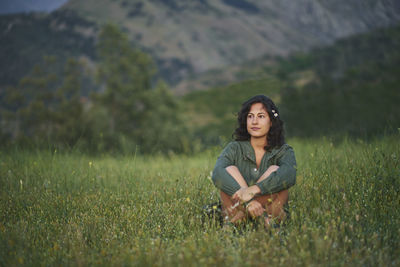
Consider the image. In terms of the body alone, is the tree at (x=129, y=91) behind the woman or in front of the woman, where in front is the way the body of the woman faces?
behind

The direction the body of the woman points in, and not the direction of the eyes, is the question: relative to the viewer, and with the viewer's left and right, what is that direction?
facing the viewer

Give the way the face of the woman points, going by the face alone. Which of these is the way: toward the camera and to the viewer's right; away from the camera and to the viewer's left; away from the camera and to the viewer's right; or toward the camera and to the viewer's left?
toward the camera and to the viewer's left
